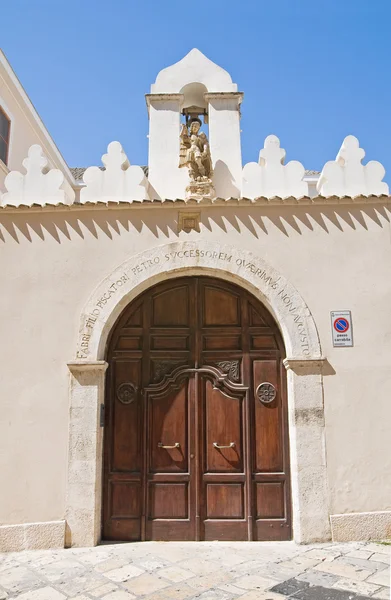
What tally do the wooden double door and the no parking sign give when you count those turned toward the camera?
2

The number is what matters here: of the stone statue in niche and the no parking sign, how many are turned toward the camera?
2

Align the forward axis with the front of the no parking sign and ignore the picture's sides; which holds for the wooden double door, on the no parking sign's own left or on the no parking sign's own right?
on the no parking sign's own right

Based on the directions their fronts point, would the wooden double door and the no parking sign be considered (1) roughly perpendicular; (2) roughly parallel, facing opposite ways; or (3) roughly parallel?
roughly parallel

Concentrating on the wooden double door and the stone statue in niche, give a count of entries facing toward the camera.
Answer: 2

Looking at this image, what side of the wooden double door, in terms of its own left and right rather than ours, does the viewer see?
front

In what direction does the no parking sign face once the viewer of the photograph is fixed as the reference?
facing the viewer

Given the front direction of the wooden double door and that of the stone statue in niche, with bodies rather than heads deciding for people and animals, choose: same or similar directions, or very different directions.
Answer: same or similar directions

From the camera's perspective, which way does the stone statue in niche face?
toward the camera

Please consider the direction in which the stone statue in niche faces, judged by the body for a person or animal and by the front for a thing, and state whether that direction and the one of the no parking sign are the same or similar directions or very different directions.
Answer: same or similar directions
